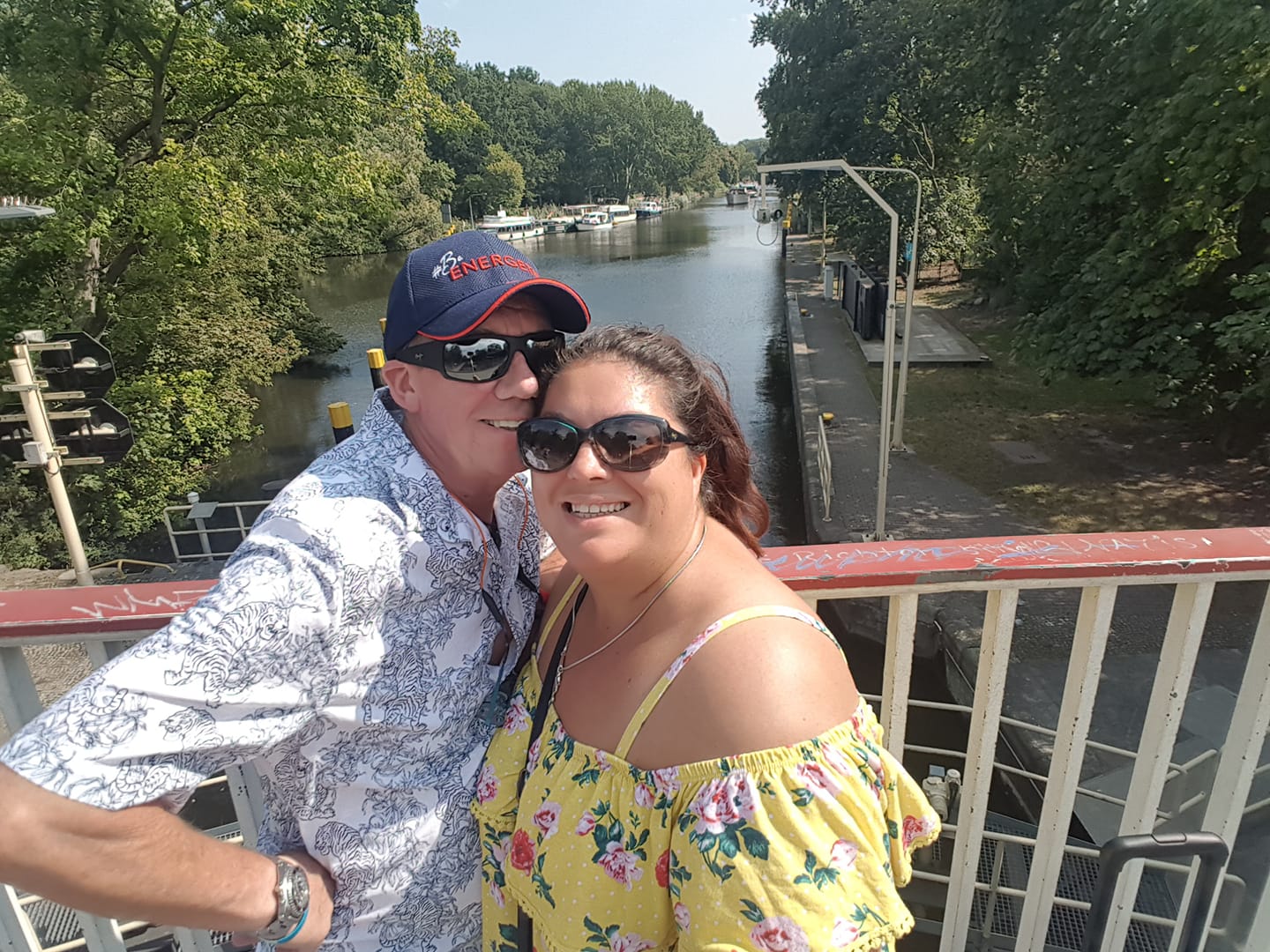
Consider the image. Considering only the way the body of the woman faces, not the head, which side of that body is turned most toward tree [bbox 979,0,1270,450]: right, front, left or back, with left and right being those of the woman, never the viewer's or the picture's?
back

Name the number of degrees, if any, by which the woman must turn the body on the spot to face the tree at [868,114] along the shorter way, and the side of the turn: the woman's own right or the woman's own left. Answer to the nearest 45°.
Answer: approximately 135° to the woman's own right

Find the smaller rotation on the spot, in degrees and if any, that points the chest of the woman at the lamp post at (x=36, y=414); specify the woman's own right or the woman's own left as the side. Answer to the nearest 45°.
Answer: approximately 90° to the woman's own right

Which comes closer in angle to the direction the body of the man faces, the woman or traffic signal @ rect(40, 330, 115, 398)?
the woman

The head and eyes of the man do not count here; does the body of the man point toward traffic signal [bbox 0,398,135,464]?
no

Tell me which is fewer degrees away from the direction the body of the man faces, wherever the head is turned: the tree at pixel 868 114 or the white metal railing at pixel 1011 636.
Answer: the white metal railing

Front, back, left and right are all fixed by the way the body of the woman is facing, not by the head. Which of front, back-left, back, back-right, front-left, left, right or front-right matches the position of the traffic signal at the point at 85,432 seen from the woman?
right

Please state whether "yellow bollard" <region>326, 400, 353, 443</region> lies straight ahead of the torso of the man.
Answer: no

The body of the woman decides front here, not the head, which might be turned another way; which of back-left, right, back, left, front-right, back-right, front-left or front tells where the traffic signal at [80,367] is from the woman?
right

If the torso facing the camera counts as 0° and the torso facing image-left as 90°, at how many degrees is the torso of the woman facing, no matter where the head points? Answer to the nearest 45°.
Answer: approximately 45°

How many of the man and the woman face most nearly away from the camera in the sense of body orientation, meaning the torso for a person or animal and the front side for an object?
0

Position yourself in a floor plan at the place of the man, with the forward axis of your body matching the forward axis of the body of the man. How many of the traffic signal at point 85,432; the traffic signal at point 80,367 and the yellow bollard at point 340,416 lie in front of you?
0

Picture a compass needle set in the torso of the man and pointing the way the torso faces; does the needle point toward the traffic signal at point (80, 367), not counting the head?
no
